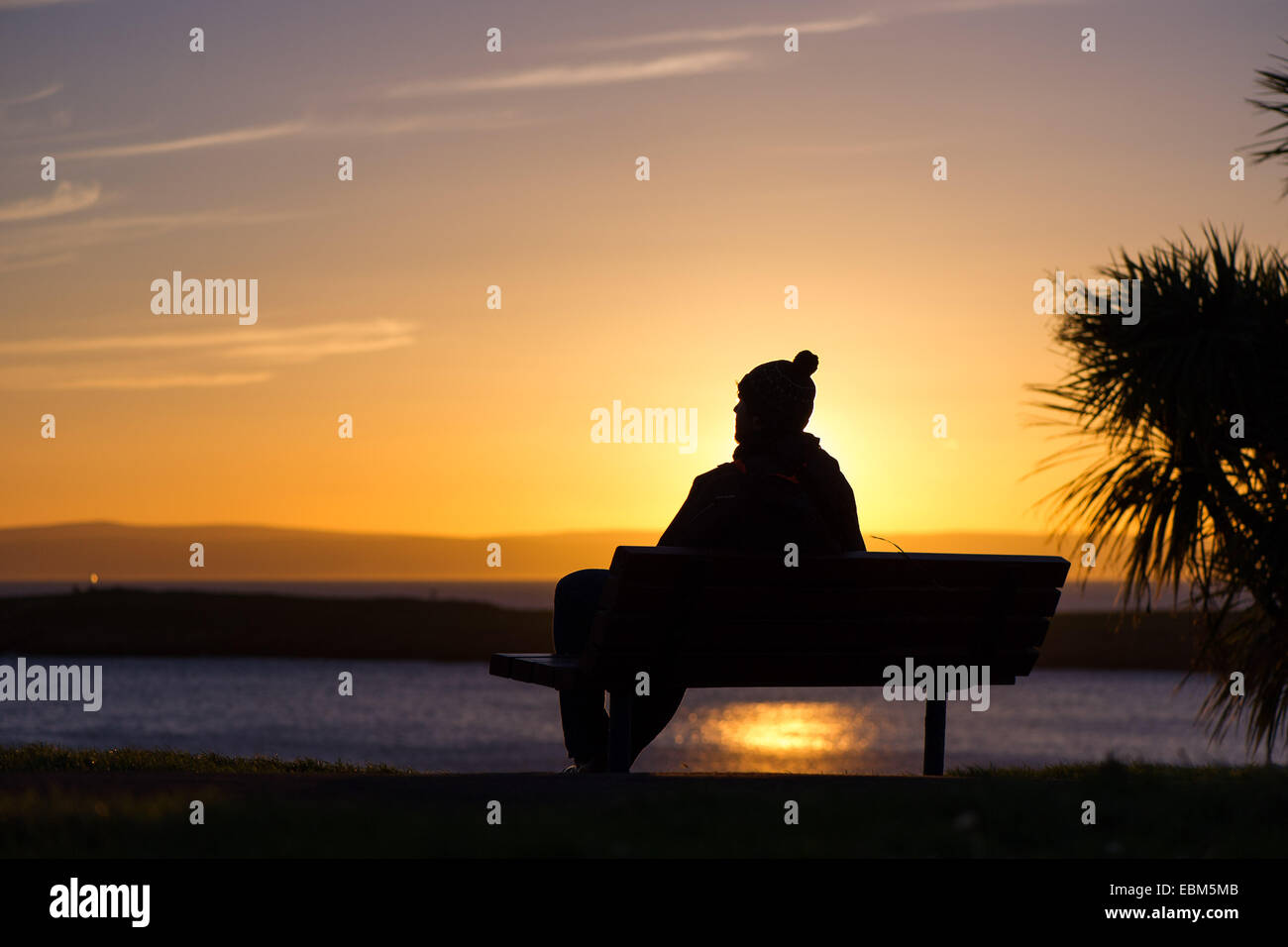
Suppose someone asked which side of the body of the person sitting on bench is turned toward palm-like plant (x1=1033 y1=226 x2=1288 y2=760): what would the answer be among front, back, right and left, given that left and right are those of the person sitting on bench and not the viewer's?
right

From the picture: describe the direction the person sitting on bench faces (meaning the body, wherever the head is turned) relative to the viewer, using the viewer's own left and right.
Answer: facing away from the viewer and to the left of the viewer
